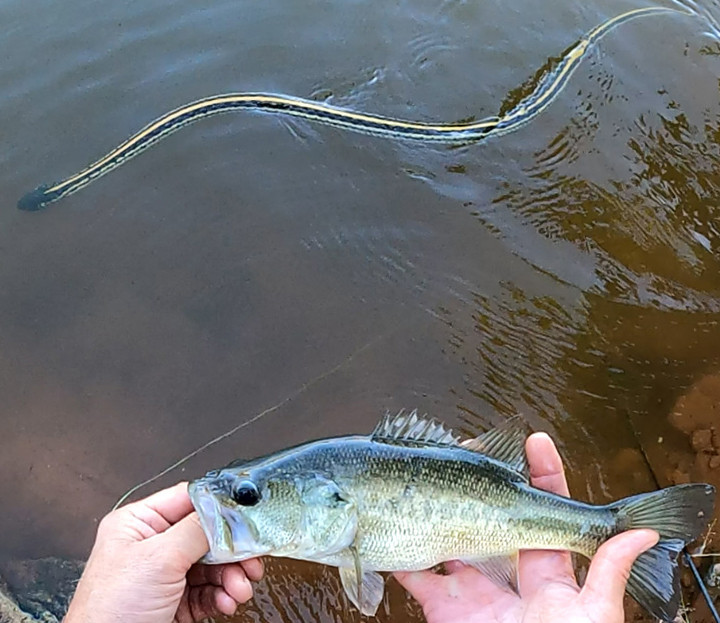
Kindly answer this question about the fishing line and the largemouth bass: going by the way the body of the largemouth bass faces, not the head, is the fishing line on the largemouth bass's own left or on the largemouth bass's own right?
on the largemouth bass's own right

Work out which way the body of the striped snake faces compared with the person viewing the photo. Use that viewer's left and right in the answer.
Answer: facing the viewer and to the left of the viewer

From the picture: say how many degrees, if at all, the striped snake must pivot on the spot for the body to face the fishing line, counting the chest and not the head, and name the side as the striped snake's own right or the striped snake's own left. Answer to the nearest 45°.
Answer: approximately 45° to the striped snake's own left

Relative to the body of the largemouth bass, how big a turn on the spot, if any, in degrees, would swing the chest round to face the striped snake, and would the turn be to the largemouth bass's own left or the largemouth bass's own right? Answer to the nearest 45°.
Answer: approximately 90° to the largemouth bass's own right

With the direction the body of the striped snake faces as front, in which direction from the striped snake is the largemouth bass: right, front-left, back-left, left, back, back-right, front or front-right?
front-left

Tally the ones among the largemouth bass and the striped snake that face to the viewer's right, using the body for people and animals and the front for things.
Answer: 0

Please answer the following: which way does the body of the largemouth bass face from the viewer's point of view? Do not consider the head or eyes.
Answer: to the viewer's left
